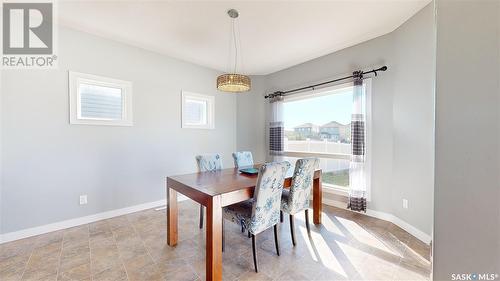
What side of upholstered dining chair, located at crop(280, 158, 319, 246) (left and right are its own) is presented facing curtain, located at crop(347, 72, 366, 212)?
right

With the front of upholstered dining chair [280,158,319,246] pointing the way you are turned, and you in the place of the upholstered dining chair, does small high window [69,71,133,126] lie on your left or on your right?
on your left

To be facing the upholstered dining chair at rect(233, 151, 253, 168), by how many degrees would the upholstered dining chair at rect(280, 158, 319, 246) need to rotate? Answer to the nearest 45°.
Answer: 0° — it already faces it

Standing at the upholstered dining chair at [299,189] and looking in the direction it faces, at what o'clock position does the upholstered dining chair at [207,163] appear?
the upholstered dining chair at [207,163] is roughly at 11 o'clock from the upholstered dining chair at [299,189].

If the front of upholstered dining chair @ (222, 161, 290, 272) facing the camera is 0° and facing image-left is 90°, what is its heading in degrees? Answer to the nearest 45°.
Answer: approximately 135°

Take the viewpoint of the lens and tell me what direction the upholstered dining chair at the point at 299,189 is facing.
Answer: facing away from the viewer and to the left of the viewer
